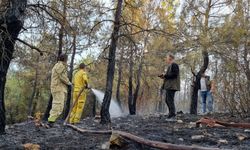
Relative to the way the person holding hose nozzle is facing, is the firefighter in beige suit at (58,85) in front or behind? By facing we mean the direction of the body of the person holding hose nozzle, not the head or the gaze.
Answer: behind

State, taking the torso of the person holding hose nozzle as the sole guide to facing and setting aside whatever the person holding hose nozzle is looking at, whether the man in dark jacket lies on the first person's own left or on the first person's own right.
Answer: on the first person's own right

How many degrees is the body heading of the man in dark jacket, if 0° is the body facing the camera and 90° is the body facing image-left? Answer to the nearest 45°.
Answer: approximately 90°

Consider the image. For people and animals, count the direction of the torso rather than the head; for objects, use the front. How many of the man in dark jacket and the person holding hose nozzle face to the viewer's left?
1

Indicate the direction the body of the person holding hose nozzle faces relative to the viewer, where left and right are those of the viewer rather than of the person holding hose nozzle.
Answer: facing away from the viewer and to the right of the viewer

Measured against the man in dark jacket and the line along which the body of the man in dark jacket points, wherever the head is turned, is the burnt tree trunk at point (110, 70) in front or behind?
in front

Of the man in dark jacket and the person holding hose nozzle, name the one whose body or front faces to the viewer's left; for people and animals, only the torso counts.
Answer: the man in dark jacket

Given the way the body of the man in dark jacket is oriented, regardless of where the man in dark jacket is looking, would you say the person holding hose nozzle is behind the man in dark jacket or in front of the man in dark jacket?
in front

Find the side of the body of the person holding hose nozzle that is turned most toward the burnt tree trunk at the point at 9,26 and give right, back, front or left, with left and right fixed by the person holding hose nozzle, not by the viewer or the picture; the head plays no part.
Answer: back
